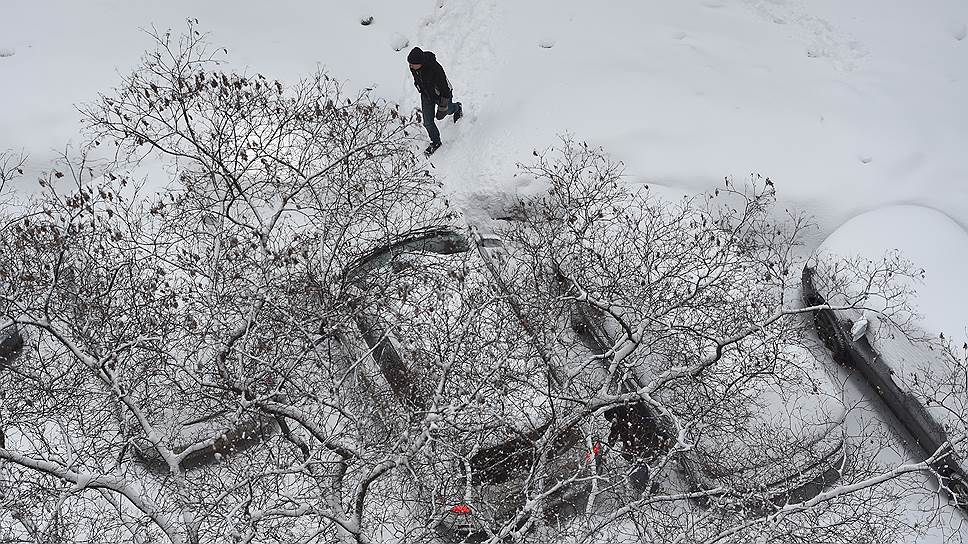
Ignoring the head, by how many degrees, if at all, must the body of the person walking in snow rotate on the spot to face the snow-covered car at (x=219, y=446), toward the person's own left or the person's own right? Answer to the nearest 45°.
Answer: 0° — they already face it

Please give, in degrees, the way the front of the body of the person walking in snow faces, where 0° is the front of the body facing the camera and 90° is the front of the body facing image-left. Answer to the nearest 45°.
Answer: approximately 45°

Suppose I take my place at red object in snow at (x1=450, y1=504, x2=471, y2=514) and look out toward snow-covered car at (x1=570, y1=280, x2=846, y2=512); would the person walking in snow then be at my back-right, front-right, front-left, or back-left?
front-left

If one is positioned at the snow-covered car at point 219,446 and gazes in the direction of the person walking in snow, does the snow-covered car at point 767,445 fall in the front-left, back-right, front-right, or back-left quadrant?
front-right
